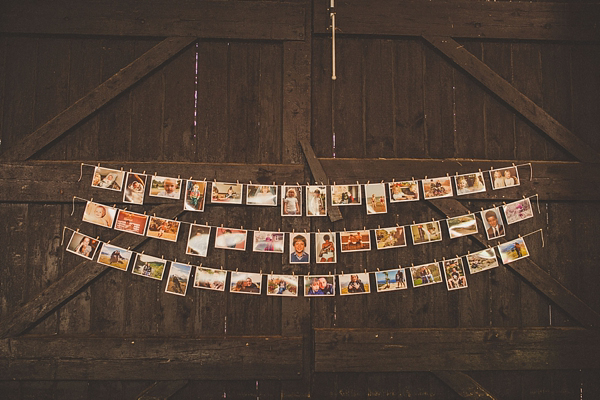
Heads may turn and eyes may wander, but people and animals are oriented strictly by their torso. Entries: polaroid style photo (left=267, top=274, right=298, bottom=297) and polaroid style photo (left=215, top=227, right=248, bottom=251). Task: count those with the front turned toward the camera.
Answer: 2

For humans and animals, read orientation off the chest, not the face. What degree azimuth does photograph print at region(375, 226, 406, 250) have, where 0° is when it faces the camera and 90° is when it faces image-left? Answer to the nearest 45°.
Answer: approximately 0°

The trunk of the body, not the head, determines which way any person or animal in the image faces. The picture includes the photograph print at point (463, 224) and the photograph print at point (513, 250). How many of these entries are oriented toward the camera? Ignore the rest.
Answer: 2

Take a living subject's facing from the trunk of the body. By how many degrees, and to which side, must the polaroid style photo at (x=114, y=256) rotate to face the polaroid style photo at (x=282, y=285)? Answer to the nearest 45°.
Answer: approximately 90° to its left

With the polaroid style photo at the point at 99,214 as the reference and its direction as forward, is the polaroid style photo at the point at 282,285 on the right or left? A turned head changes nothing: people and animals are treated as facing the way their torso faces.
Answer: on its left

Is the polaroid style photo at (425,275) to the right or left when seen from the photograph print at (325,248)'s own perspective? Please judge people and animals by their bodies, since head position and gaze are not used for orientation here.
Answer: on its left

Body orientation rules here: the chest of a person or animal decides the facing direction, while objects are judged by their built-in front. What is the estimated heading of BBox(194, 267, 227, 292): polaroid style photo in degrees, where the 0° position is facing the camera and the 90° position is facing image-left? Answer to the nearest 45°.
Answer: approximately 0°
